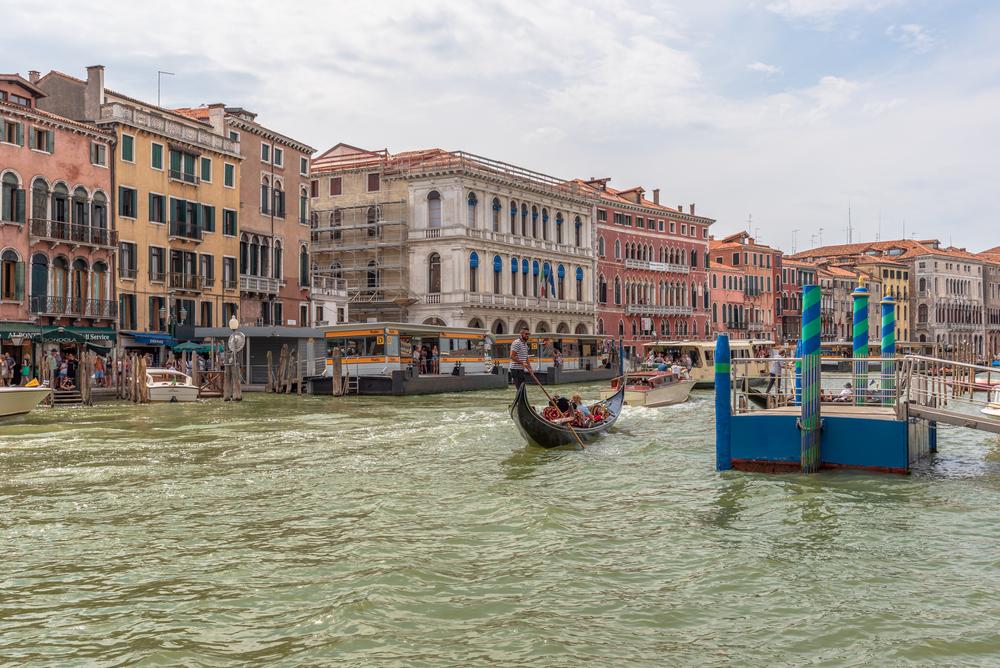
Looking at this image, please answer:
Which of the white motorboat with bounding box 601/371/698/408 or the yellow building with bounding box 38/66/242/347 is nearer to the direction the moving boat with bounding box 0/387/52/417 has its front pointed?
the white motorboat

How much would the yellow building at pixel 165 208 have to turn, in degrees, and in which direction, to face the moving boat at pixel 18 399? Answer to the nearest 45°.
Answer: approximately 45° to its right

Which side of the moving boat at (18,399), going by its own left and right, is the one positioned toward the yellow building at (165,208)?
left

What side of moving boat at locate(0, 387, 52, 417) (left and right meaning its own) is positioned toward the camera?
right

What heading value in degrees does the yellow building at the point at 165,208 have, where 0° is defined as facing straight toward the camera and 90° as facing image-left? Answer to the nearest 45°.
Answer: approximately 315°

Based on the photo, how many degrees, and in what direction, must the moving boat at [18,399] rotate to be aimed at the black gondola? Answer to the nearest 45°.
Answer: approximately 45° to its right
